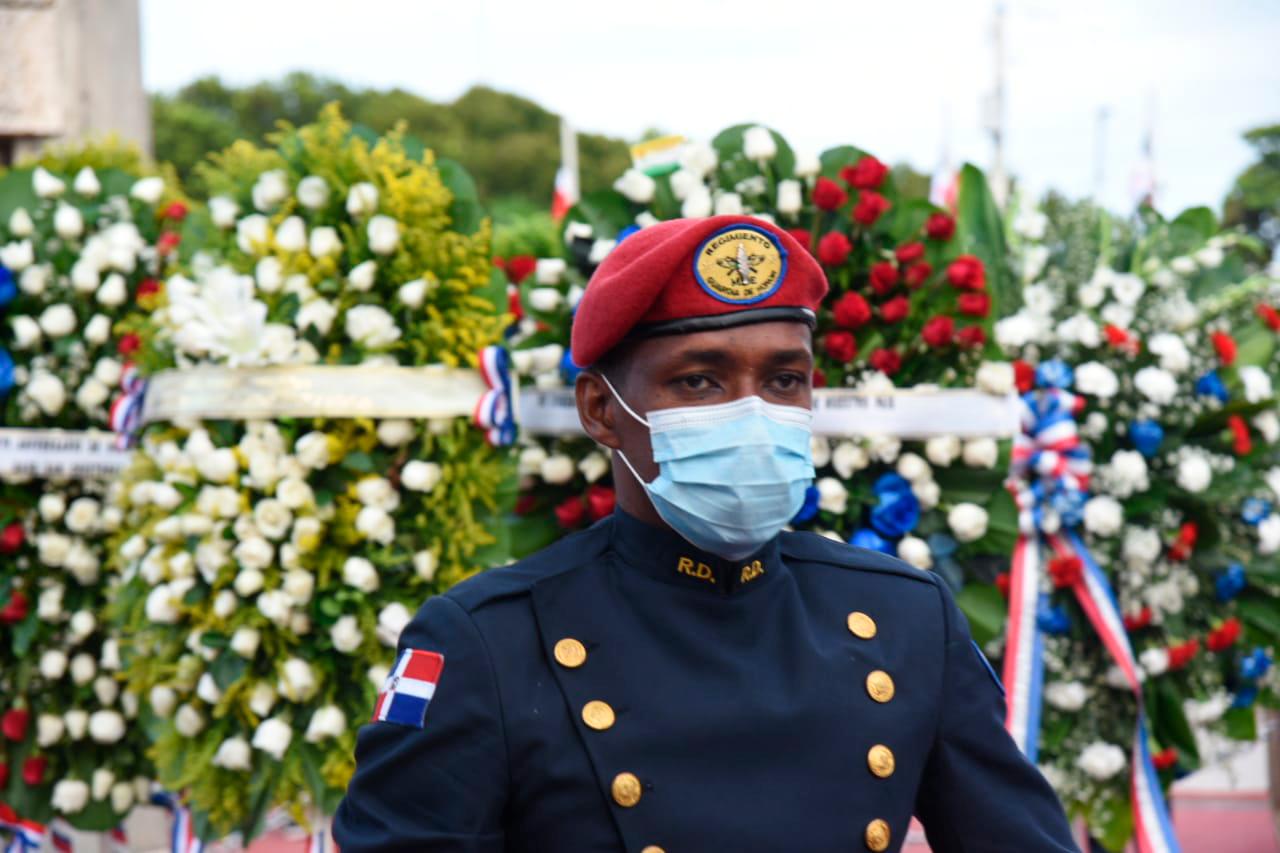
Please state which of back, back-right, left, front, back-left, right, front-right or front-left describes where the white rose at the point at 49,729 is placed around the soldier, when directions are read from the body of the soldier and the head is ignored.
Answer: back

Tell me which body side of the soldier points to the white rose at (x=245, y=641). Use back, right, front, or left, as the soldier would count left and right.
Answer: back

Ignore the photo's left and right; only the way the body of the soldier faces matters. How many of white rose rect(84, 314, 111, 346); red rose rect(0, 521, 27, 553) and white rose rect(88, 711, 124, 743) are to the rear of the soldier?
3

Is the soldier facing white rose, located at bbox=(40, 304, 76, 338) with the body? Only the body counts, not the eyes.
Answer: no

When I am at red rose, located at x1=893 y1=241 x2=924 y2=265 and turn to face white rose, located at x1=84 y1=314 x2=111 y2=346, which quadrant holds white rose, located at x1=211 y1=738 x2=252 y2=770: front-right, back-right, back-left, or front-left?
front-left

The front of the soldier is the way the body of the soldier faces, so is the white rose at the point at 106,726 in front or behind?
behind

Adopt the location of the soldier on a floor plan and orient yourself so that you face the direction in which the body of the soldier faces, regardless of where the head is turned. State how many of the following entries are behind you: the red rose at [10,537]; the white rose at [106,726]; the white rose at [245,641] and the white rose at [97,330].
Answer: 4

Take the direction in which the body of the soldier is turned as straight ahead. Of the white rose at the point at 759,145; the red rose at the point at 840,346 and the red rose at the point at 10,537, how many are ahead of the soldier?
0

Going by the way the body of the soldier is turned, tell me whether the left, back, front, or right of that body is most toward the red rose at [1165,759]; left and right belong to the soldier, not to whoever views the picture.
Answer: left

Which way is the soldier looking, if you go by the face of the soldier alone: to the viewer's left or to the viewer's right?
to the viewer's right

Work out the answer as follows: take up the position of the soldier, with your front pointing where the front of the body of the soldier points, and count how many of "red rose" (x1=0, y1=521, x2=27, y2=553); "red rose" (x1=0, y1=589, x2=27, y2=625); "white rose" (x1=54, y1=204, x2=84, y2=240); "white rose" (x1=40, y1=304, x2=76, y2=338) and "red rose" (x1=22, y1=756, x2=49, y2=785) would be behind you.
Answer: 5

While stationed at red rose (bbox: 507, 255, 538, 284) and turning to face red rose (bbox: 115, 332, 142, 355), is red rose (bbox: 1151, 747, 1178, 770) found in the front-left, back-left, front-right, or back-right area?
back-left

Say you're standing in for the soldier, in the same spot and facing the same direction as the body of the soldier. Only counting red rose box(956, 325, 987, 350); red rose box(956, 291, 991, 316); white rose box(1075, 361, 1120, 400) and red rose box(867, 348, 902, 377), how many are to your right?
0

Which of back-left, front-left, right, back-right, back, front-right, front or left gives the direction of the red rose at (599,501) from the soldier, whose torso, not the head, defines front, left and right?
back-left

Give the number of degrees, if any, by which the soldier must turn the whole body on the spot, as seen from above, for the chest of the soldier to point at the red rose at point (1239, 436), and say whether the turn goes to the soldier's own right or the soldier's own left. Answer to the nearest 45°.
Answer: approximately 90° to the soldier's own left

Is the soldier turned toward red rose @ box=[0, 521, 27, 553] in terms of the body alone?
no

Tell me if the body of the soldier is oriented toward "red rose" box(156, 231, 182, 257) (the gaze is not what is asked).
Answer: no

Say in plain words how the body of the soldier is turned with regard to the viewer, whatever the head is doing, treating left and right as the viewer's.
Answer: facing the viewer and to the right of the viewer

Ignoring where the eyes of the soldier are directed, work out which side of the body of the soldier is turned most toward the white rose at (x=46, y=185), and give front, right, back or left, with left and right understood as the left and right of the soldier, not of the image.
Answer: back

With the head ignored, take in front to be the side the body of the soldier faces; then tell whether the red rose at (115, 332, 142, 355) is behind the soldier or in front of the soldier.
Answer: behind
